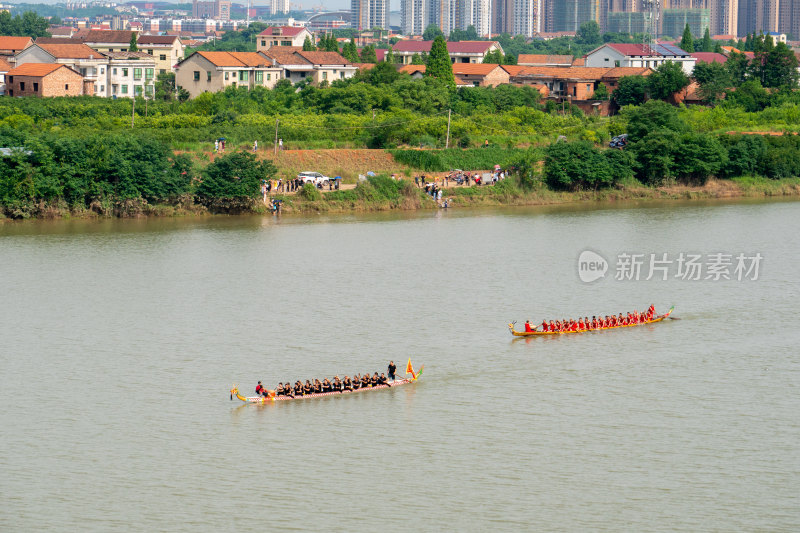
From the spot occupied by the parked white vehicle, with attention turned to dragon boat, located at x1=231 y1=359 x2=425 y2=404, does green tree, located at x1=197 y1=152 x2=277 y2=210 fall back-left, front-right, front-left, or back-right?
front-right

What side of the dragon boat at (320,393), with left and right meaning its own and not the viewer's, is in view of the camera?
left

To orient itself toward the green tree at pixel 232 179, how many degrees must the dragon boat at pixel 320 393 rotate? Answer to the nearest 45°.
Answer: approximately 90° to its right

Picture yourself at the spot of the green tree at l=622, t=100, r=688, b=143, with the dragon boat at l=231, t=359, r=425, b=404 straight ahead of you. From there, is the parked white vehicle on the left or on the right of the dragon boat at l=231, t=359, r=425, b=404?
right

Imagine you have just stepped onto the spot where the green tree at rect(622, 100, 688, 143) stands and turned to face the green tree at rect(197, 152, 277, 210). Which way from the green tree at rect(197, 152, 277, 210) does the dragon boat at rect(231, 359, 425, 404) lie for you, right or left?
left

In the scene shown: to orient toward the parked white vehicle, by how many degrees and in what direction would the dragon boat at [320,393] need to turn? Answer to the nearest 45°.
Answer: approximately 90° to its right

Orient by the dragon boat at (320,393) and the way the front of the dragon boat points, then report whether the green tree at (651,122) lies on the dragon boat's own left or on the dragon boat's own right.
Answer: on the dragon boat's own right
